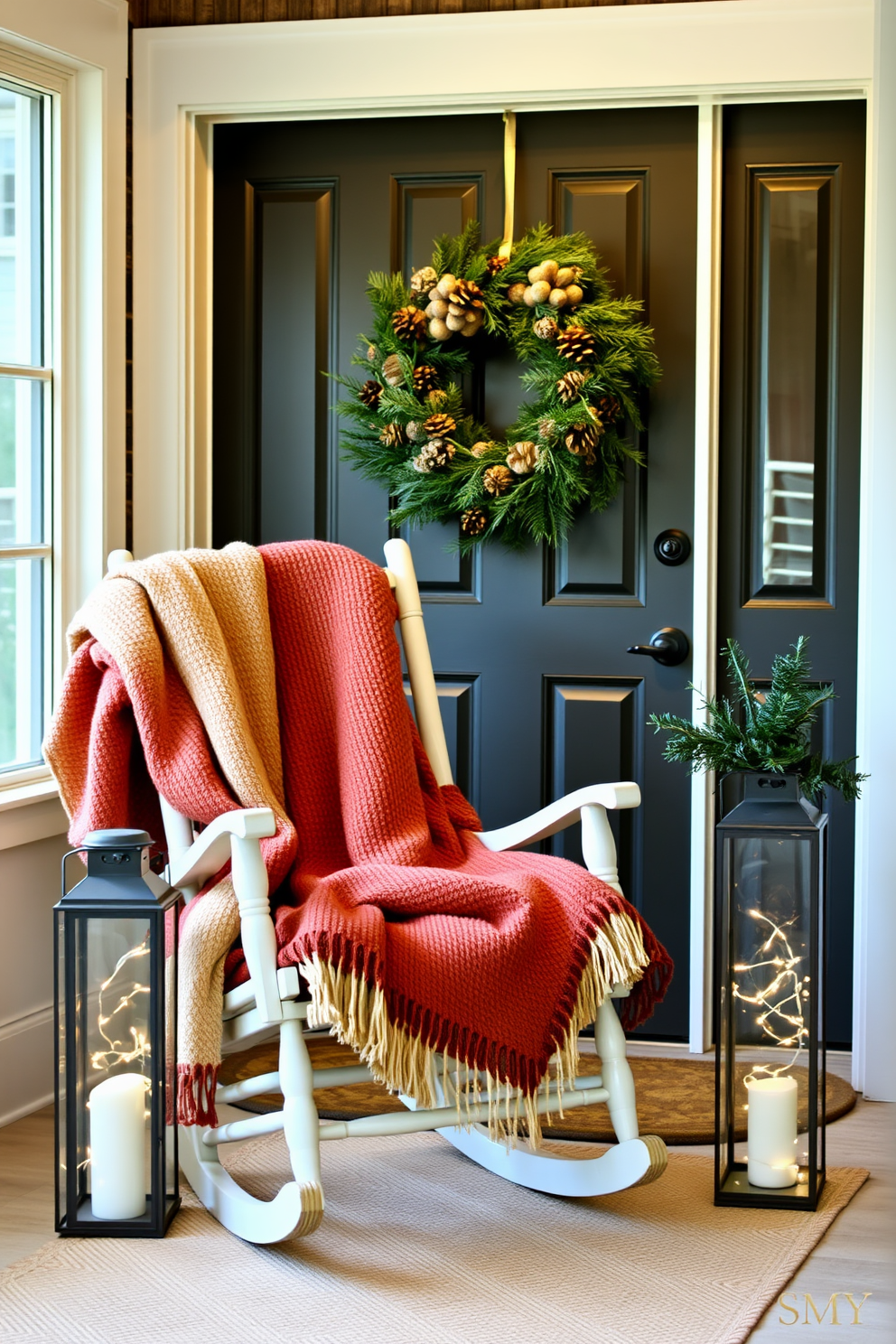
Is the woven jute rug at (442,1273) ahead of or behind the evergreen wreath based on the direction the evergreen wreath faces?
ahead

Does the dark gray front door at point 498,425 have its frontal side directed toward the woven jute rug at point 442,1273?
yes

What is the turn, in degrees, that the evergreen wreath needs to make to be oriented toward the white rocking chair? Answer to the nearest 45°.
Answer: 0° — it already faces it

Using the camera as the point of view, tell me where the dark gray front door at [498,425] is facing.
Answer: facing the viewer

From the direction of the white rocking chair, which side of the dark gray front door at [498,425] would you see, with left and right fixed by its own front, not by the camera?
front

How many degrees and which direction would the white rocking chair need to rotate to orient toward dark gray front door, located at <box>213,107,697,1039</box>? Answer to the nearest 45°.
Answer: approximately 135° to its left

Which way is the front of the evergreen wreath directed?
toward the camera

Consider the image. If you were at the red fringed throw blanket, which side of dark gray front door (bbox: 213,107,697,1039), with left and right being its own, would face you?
front

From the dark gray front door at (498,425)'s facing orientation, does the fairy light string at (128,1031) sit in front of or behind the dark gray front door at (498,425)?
in front
